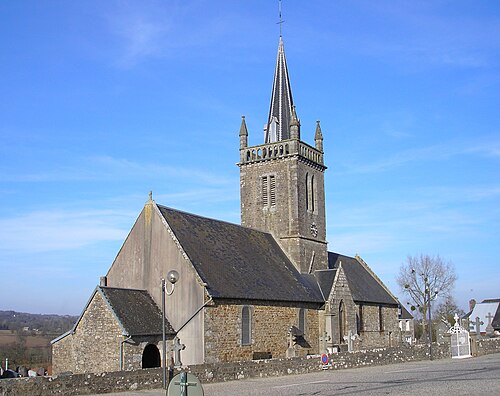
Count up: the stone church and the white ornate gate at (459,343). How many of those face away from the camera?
0

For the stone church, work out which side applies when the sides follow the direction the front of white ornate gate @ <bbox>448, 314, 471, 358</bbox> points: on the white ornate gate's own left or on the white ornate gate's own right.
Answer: on the white ornate gate's own right

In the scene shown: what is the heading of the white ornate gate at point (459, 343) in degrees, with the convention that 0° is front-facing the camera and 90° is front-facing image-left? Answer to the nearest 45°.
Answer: approximately 0°

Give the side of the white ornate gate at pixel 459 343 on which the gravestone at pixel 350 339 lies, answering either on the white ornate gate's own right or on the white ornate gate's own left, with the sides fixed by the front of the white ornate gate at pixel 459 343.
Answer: on the white ornate gate's own right
